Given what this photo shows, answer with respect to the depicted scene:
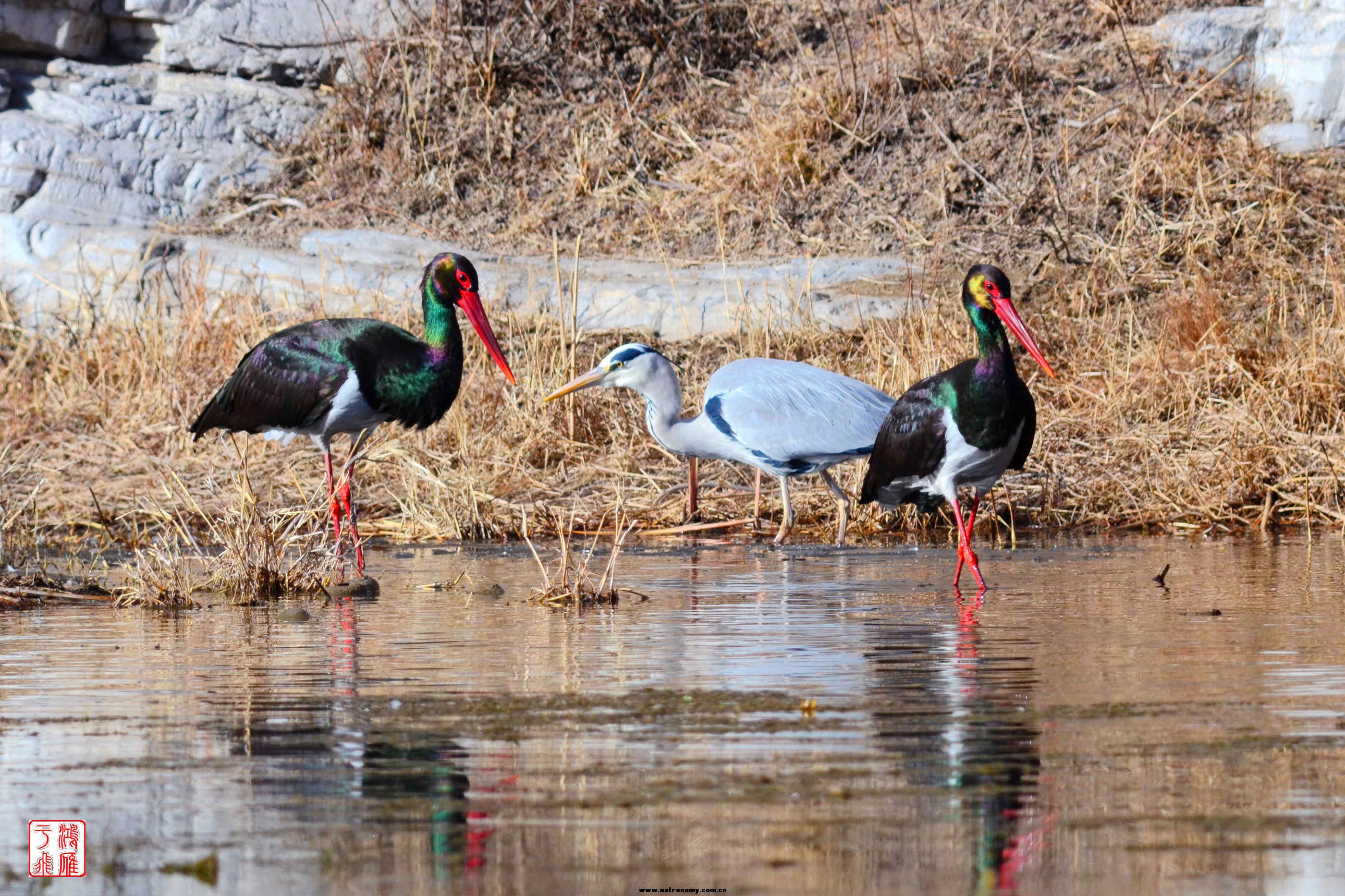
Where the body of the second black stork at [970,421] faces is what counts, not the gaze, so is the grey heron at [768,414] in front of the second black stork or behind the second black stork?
behind

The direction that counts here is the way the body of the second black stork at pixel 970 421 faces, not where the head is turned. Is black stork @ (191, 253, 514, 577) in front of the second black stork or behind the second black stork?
behind

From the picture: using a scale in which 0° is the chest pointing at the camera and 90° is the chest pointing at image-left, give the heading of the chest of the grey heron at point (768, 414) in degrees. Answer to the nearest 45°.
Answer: approximately 90°

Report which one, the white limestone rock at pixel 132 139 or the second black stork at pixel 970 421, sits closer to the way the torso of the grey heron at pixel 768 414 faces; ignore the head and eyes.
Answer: the white limestone rock

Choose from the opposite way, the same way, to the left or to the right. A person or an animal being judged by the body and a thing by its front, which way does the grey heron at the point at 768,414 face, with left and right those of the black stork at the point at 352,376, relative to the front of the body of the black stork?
the opposite way

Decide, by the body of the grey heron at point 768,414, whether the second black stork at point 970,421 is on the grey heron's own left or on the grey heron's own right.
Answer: on the grey heron's own left

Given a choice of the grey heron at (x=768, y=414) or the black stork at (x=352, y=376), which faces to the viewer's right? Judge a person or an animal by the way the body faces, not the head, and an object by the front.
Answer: the black stork

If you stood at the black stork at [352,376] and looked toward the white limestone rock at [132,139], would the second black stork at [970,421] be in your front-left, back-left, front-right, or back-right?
back-right

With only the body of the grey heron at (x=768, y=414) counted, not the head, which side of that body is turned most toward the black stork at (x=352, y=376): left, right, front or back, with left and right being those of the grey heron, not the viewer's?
front

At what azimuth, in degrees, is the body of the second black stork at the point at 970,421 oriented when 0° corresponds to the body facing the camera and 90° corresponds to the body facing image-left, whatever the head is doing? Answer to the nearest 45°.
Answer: approximately 315°

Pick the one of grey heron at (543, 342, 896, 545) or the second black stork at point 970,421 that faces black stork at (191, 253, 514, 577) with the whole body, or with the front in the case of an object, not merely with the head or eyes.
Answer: the grey heron

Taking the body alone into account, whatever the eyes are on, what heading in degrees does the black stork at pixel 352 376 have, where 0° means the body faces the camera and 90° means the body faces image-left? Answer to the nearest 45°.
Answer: approximately 270°

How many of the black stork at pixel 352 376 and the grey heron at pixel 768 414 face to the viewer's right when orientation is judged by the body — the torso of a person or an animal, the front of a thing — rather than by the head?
1

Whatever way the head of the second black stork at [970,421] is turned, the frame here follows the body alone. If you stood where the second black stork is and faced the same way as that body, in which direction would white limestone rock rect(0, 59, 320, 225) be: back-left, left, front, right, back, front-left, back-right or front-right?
back

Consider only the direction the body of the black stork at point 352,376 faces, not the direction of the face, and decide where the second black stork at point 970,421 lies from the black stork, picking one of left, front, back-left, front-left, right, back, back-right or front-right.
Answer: front-right

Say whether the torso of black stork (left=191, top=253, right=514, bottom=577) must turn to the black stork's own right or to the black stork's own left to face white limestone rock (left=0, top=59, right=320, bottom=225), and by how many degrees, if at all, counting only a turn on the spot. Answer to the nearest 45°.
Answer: approximately 90° to the black stork's own left
